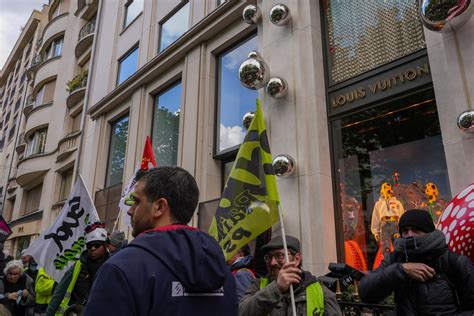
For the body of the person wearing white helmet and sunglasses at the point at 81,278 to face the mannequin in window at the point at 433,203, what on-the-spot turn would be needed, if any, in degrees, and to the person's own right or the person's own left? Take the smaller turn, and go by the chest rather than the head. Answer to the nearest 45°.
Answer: approximately 90° to the person's own left

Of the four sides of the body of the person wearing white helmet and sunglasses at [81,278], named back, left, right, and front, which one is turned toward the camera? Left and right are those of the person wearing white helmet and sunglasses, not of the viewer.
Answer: front

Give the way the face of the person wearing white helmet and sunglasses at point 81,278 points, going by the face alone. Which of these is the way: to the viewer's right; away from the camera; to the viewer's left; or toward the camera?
toward the camera

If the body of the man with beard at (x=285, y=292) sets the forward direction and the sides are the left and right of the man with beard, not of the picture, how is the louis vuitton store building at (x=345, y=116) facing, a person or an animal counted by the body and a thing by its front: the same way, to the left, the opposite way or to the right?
the same way

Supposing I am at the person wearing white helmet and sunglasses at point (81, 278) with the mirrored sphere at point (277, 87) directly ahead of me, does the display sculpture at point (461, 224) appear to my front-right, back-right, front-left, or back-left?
front-right

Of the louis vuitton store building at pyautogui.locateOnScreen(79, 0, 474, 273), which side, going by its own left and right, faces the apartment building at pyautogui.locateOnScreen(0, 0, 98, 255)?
right

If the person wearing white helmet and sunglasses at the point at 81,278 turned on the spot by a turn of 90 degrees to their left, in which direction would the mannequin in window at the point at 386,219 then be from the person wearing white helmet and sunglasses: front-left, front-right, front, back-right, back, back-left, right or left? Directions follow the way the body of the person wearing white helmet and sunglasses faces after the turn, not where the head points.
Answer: front

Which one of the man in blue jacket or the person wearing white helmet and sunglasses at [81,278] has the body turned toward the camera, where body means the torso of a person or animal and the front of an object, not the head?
the person wearing white helmet and sunglasses

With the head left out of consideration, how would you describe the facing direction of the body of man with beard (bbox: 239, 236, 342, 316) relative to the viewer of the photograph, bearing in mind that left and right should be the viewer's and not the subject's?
facing the viewer and to the left of the viewer
